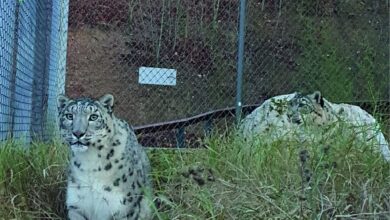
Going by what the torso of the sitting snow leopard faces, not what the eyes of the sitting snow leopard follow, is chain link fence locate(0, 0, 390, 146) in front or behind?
behind

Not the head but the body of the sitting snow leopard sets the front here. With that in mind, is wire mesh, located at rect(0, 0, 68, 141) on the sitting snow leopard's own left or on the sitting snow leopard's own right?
on the sitting snow leopard's own right
